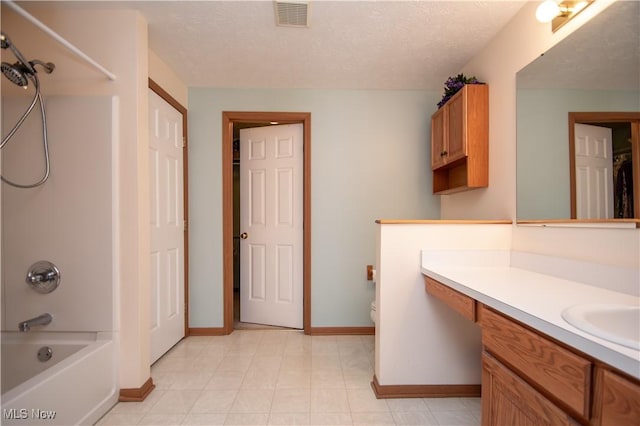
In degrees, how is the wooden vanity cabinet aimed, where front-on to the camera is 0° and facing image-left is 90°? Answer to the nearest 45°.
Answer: approximately 45°

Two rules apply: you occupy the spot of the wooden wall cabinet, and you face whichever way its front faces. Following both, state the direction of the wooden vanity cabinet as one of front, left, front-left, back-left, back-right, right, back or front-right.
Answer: front-left

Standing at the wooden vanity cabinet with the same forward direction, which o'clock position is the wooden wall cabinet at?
The wooden wall cabinet is roughly at 4 o'clock from the wooden vanity cabinet.

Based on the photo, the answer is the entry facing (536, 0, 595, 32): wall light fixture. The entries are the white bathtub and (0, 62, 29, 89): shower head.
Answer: the white bathtub

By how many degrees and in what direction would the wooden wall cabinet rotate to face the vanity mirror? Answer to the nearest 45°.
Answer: approximately 90° to its left

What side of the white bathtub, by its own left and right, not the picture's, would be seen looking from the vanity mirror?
front

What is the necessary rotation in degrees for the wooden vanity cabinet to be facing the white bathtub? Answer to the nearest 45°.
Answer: approximately 45° to its right

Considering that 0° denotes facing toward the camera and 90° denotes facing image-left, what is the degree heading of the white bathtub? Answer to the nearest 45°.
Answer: approximately 315°

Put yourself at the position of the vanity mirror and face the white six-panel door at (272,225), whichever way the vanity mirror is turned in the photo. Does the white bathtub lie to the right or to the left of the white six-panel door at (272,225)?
left

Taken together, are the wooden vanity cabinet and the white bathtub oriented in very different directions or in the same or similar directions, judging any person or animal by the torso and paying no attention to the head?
very different directions

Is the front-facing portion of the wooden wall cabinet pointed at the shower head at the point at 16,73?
yes

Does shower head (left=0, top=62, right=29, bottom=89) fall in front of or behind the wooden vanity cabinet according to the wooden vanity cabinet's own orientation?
in front

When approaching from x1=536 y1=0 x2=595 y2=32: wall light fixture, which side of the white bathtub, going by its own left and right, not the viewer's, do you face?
front
